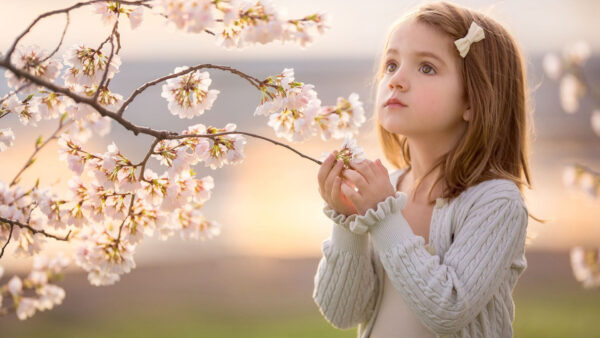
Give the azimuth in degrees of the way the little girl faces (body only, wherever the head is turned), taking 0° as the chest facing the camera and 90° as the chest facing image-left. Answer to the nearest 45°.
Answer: approximately 45°

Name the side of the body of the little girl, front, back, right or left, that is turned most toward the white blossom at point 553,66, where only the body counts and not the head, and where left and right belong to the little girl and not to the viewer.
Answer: back

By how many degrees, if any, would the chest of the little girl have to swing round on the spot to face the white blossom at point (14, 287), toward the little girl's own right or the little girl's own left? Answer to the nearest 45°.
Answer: approximately 45° to the little girl's own right

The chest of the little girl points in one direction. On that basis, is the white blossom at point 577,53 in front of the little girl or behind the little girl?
behind

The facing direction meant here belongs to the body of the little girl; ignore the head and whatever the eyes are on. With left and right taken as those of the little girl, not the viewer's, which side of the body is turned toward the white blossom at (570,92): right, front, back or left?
back
